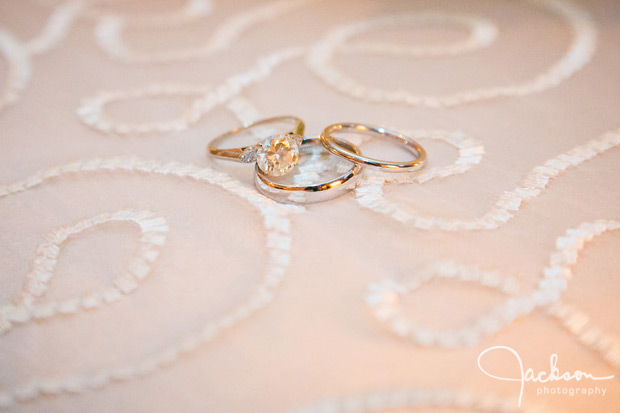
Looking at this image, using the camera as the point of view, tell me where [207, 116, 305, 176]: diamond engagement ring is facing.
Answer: facing the viewer and to the right of the viewer
